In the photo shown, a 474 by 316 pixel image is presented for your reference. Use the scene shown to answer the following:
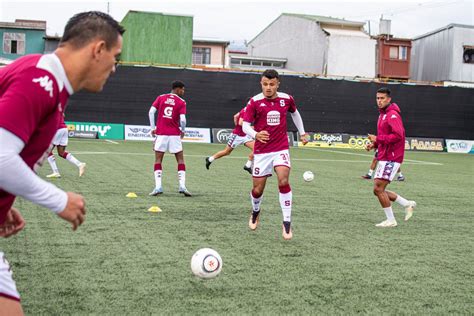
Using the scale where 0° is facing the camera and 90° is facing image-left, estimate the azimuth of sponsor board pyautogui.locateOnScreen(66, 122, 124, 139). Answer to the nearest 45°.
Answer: approximately 0°

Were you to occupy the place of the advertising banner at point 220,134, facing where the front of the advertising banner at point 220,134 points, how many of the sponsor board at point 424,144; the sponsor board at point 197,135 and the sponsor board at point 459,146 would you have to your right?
1

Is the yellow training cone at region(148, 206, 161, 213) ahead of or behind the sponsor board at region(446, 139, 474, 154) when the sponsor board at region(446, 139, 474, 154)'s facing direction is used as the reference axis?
ahead

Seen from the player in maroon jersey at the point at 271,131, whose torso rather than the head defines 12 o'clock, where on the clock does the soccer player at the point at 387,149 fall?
The soccer player is roughly at 8 o'clock from the player in maroon jersey.

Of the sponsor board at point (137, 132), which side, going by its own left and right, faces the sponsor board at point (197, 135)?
left

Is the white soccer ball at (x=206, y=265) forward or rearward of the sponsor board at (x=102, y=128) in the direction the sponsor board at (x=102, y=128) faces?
forward

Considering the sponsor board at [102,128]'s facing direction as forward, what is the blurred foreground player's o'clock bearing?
The blurred foreground player is roughly at 12 o'clock from the sponsor board.

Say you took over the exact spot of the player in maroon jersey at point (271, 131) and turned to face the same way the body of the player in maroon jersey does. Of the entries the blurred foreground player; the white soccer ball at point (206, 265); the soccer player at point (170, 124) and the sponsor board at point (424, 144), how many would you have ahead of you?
2

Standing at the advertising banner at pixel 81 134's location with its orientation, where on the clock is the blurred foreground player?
The blurred foreground player is roughly at 12 o'clock from the advertising banner.

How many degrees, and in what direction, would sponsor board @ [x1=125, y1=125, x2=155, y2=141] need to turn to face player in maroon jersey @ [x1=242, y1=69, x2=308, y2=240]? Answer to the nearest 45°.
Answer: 0° — it already faces them

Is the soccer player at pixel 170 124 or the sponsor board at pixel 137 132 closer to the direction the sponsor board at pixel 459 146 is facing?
the soccer player

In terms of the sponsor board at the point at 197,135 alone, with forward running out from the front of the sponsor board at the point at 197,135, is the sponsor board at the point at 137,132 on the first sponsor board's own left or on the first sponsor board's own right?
on the first sponsor board's own right

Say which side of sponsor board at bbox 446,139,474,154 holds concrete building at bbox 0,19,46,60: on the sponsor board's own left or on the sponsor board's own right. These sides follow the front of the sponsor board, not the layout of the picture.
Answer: on the sponsor board's own right
